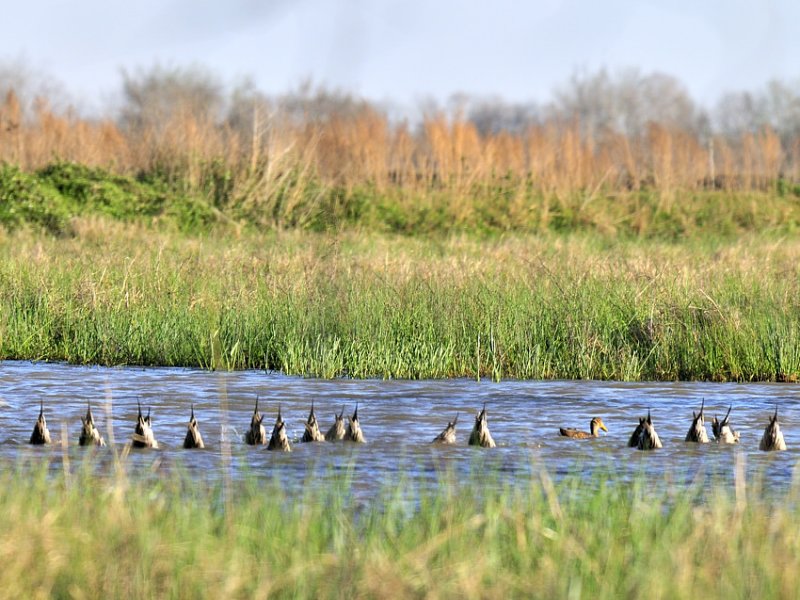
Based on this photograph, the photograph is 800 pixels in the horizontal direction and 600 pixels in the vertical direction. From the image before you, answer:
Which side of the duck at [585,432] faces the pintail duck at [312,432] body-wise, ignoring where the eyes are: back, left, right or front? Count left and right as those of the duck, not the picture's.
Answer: back

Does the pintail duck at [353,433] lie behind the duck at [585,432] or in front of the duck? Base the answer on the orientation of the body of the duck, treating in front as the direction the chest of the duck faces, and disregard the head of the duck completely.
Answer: behind

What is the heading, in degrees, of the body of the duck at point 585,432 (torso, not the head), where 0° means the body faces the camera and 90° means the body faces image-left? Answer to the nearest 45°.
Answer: approximately 270°

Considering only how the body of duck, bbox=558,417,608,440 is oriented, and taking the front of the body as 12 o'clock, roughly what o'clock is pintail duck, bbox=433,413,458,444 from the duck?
The pintail duck is roughly at 5 o'clock from the duck.

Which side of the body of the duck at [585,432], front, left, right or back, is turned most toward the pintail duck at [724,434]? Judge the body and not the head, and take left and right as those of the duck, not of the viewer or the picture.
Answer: front

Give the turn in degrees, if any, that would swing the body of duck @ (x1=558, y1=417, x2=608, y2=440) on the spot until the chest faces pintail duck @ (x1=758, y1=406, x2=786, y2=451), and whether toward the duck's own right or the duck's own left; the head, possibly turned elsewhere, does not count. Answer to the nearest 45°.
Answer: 0° — it already faces it
